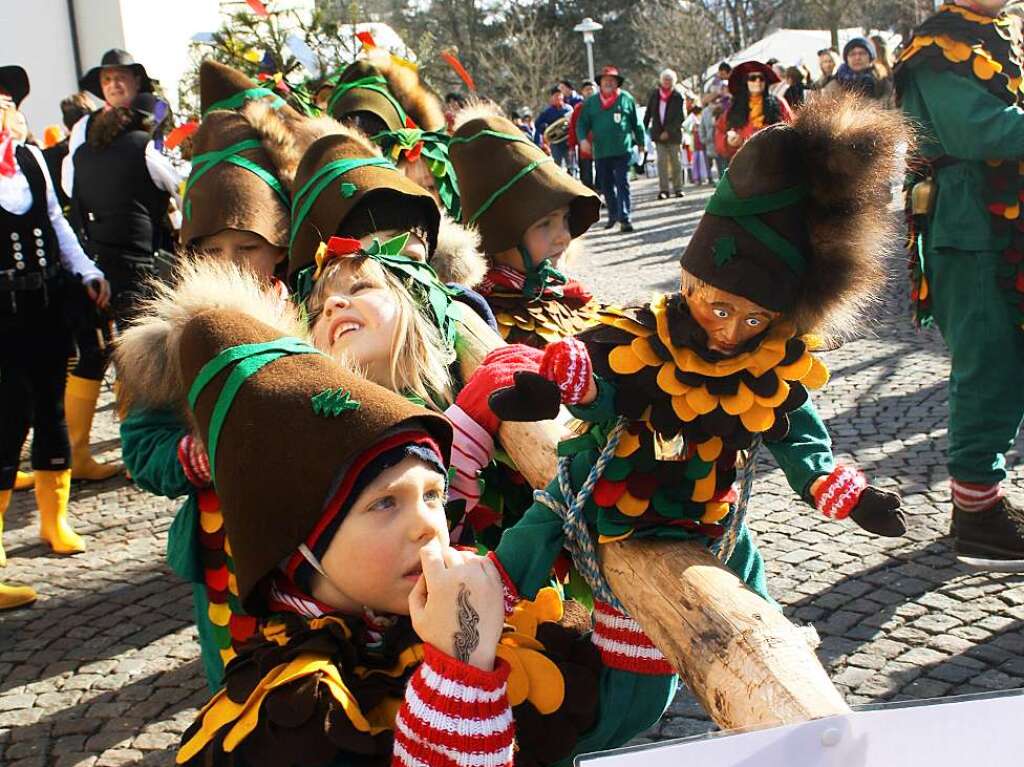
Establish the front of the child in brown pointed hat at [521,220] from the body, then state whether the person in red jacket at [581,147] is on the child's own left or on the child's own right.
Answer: on the child's own left

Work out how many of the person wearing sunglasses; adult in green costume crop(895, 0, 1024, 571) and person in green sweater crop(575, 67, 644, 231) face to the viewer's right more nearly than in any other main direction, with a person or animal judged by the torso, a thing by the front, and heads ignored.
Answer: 1

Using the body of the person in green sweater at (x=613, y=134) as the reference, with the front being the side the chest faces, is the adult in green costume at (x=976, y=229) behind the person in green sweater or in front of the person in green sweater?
in front

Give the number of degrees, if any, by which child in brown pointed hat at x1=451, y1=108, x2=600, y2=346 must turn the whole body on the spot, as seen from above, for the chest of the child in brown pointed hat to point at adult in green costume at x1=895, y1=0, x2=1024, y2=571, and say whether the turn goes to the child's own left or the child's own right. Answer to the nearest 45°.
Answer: approximately 45° to the child's own left

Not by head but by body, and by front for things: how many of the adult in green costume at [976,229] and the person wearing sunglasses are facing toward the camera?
1

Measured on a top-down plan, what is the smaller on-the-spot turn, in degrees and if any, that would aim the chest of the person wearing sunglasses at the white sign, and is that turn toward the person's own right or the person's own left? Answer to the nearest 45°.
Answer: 0° — they already face it

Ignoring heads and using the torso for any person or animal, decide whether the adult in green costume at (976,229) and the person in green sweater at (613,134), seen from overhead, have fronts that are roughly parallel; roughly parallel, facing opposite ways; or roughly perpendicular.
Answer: roughly perpendicular

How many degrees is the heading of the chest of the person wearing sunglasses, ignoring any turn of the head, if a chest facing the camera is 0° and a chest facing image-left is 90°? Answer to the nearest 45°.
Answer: approximately 0°
